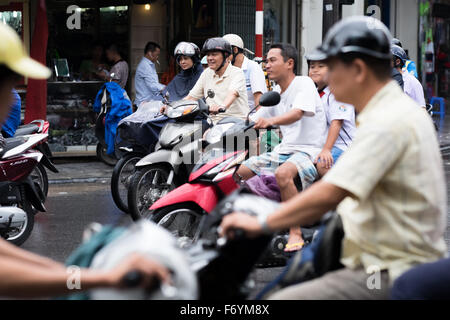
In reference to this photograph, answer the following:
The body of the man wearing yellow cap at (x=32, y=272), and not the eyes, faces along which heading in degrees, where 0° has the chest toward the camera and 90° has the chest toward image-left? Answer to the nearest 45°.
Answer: approximately 270°

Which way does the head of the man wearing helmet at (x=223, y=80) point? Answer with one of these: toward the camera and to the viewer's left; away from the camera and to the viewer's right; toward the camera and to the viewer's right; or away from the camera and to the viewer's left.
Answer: toward the camera and to the viewer's left

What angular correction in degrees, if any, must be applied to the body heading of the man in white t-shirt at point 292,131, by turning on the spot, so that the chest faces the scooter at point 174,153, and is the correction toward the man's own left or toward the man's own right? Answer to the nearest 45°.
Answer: approximately 90° to the man's own right

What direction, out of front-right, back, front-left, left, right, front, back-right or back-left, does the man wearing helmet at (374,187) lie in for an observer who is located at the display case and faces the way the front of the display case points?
front

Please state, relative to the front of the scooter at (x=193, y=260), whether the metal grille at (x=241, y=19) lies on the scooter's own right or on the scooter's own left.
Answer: on the scooter's own right

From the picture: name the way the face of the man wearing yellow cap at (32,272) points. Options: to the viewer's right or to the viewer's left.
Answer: to the viewer's right

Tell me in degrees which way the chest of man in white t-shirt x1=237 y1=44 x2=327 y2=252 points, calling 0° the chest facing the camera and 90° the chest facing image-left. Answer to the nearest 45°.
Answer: approximately 45°

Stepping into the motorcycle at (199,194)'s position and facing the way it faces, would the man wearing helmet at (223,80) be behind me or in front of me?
behind

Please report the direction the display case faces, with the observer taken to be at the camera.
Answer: facing the viewer

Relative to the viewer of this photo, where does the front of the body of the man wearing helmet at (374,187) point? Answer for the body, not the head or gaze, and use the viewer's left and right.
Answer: facing to the left of the viewer
